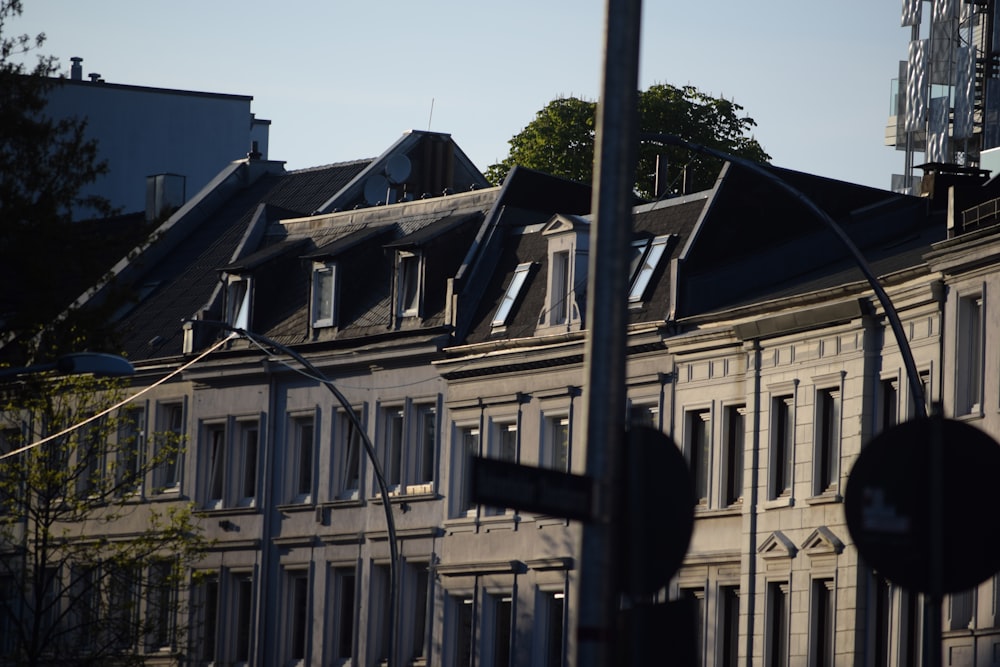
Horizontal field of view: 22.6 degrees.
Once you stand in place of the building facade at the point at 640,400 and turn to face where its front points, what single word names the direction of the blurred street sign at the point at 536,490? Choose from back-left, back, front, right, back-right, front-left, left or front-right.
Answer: front-left

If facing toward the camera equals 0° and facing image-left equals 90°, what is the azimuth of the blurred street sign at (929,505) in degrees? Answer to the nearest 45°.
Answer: approximately 180°

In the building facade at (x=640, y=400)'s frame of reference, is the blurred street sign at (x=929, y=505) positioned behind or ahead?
ahead

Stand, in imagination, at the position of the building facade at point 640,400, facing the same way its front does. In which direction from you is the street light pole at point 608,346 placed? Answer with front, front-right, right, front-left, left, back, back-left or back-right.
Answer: front-left

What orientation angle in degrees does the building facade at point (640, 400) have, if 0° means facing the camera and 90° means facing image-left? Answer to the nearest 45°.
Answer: approximately 45°

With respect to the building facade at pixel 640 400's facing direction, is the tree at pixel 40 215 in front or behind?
in front

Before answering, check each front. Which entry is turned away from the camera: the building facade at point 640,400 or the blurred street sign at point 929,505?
the blurred street sign

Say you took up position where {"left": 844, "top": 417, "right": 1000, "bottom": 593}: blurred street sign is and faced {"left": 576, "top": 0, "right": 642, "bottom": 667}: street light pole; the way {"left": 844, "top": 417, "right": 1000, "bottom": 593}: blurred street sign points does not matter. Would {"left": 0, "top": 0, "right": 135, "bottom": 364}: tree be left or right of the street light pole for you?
right

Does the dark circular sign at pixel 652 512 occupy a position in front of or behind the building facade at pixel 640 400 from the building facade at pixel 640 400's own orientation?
in front

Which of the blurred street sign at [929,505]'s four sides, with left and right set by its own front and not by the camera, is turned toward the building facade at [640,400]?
front
